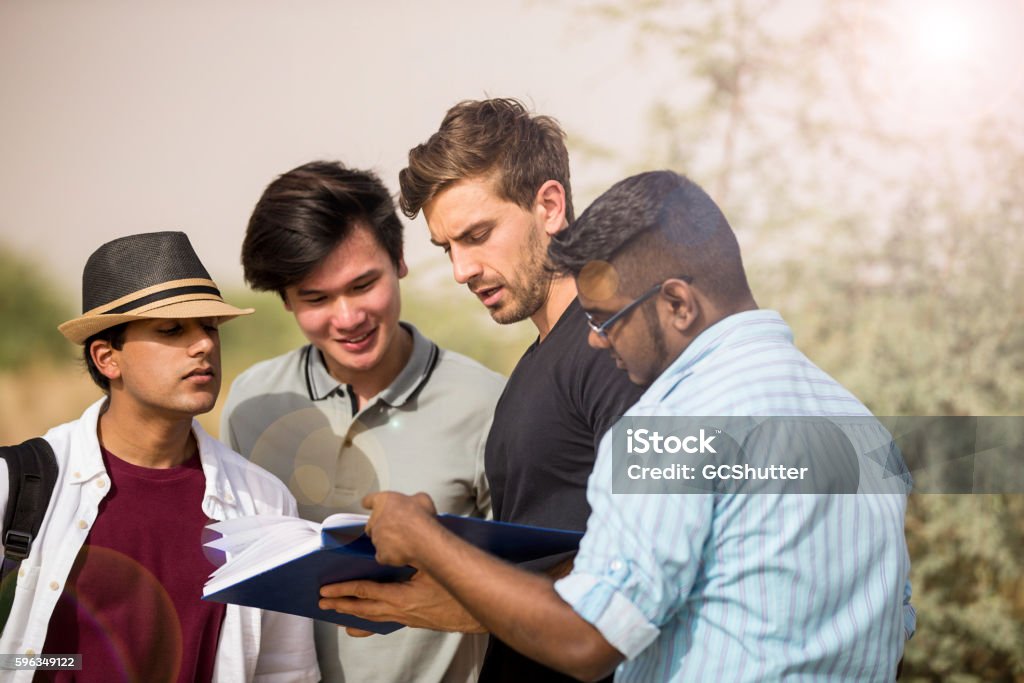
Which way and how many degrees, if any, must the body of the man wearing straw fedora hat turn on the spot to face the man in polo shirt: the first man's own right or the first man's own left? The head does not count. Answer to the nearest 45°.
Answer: approximately 90° to the first man's own left

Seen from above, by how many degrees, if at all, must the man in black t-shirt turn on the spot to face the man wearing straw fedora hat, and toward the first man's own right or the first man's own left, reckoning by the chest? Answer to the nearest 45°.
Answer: approximately 45° to the first man's own right

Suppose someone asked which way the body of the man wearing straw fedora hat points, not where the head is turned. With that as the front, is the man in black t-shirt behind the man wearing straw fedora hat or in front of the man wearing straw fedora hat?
in front

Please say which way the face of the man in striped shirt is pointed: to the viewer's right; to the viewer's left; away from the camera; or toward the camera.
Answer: to the viewer's left

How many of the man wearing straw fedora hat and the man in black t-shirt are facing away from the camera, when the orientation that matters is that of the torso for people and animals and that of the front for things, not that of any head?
0

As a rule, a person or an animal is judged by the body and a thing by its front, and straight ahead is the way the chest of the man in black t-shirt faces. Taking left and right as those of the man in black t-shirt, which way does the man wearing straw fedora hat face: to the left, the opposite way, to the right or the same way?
to the left

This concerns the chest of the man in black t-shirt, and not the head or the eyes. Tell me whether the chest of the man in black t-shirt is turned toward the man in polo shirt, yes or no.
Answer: no

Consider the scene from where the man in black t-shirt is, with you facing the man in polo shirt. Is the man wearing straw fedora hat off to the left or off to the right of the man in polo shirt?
left

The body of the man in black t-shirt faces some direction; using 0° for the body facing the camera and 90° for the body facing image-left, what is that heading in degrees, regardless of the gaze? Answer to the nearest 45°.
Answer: approximately 45°

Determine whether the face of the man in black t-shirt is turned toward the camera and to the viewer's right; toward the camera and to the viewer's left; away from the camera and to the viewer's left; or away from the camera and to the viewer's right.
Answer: toward the camera and to the viewer's left
